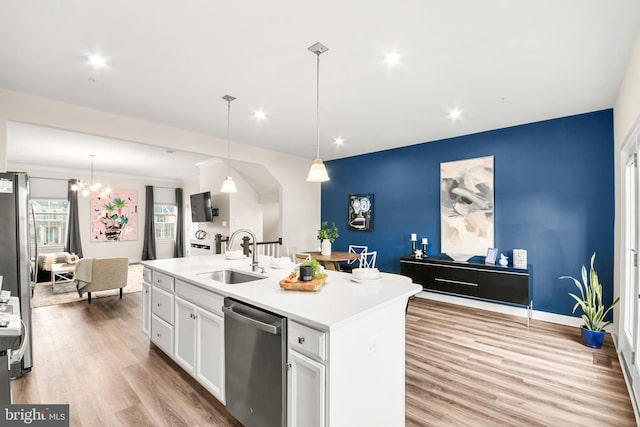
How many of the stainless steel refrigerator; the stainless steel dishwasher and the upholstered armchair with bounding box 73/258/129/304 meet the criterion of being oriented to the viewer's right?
1

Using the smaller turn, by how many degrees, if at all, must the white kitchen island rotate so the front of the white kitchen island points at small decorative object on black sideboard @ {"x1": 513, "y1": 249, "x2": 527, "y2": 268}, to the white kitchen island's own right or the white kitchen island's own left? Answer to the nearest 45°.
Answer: approximately 180°

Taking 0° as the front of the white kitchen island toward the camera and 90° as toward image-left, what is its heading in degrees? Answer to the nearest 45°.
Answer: approximately 45°

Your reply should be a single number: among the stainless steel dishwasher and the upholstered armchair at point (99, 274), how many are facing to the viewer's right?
0

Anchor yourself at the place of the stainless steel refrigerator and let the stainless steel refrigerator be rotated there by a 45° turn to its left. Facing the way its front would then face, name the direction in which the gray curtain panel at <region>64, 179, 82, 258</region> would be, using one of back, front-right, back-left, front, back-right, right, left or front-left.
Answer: front-left

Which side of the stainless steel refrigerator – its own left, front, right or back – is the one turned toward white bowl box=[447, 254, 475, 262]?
front

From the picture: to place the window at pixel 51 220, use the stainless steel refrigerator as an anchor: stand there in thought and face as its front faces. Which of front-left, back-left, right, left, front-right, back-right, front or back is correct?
left

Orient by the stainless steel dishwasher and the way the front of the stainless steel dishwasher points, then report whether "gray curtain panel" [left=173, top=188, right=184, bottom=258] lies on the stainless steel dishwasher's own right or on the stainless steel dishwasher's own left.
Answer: on the stainless steel dishwasher's own right

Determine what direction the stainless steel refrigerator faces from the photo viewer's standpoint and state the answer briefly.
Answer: facing to the right of the viewer
